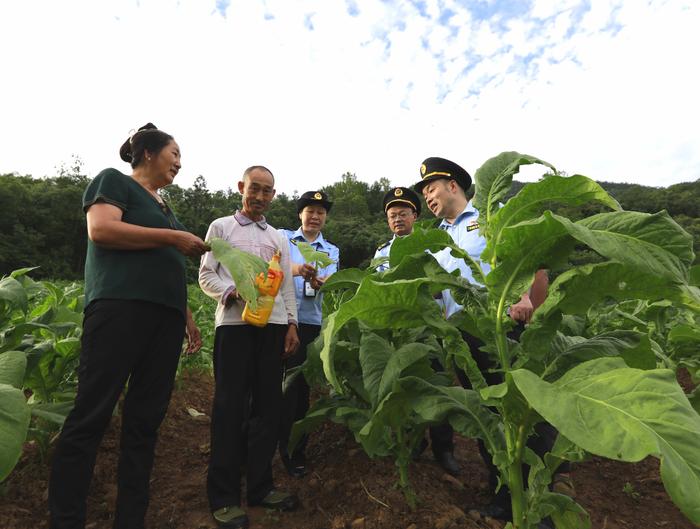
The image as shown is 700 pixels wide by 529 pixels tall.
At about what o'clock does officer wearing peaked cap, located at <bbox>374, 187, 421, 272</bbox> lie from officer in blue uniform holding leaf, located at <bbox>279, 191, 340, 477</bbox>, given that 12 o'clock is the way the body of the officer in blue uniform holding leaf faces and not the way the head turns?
The officer wearing peaked cap is roughly at 8 o'clock from the officer in blue uniform holding leaf.

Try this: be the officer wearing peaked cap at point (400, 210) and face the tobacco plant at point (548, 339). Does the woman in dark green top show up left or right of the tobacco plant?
right

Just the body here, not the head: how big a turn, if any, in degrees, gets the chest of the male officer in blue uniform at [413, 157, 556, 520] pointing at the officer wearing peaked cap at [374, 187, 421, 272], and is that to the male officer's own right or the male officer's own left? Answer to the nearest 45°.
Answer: approximately 90° to the male officer's own right

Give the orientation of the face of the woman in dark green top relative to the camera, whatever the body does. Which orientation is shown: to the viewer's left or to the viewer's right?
to the viewer's right

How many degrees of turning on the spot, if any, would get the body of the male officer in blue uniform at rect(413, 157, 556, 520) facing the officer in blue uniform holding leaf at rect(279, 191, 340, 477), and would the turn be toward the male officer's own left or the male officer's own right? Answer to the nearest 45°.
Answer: approximately 45° to the male officer's own right

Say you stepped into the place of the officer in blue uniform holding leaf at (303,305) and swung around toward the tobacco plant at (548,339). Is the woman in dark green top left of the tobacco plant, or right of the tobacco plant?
right

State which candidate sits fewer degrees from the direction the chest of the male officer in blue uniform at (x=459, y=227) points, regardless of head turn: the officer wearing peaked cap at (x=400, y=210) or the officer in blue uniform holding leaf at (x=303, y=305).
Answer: the officer in blue uniform holding leaf

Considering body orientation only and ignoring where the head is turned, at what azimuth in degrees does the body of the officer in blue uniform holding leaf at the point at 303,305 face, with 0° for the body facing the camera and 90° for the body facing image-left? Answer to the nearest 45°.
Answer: approximately 0°
